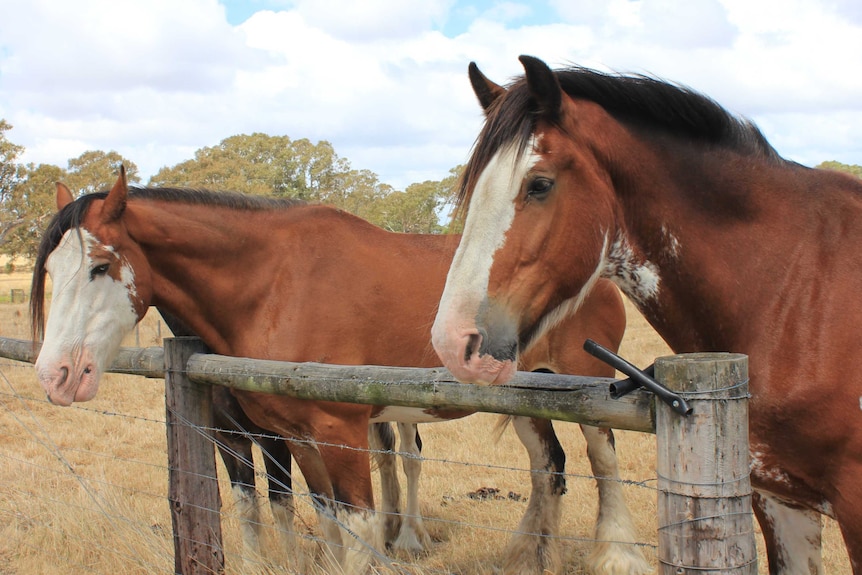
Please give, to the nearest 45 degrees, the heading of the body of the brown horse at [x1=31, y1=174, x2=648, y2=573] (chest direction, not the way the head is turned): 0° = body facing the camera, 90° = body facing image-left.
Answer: approximately 90°

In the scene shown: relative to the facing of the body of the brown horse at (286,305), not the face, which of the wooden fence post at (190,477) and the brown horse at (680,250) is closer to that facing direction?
the wooden fence post
